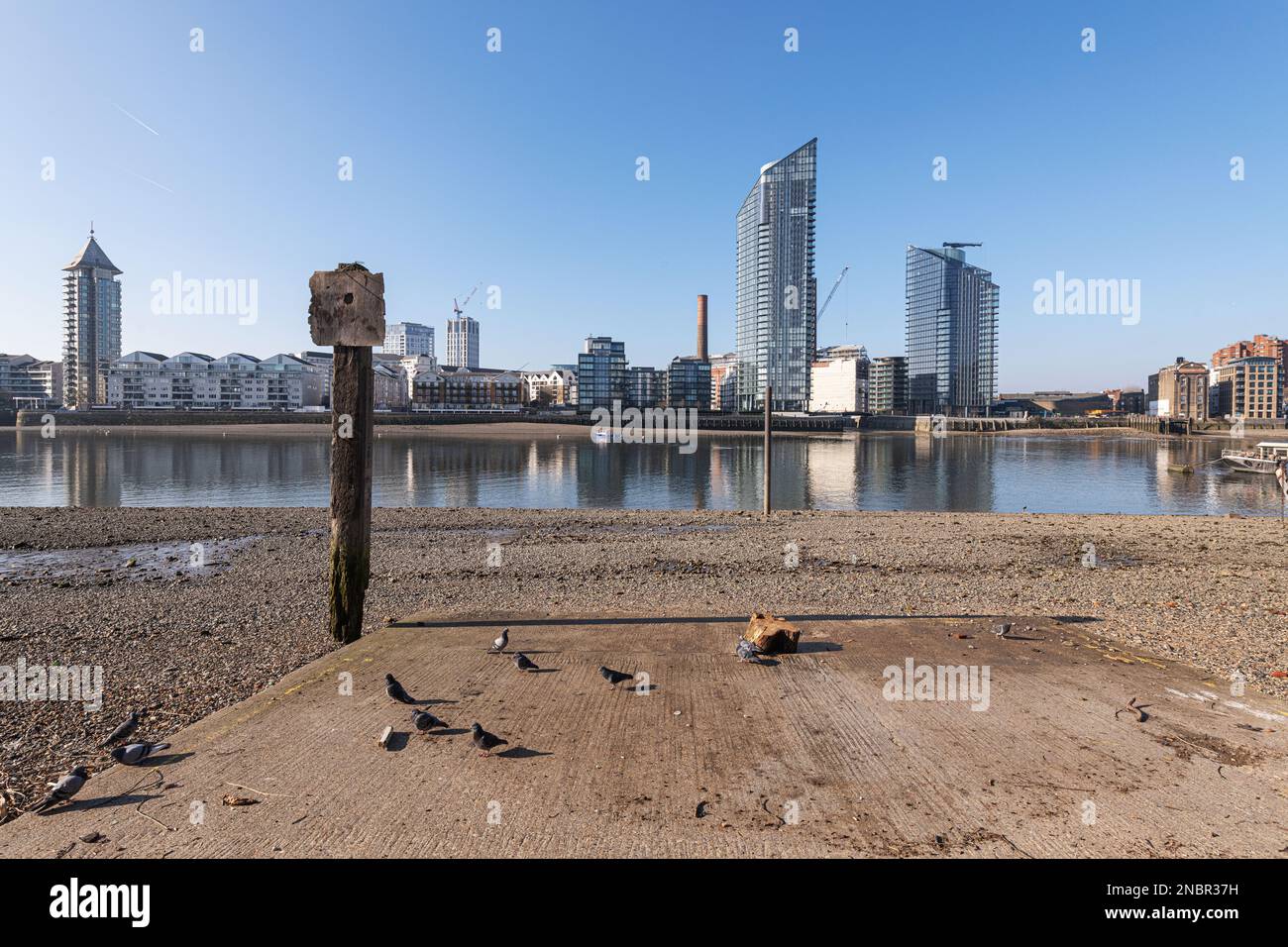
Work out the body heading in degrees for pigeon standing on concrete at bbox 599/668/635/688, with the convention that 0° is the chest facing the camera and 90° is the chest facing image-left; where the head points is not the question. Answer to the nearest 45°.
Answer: approximately 90°

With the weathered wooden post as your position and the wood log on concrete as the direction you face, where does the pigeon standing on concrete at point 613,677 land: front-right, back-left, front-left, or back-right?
front-right

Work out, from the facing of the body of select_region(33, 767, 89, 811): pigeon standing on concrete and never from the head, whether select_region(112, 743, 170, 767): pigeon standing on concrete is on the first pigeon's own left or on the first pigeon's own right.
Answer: on the first pigeon's own left

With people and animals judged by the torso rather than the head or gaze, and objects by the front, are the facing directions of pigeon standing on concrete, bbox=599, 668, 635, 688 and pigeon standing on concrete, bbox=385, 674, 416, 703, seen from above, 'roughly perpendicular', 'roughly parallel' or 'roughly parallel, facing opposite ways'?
roughly parallel

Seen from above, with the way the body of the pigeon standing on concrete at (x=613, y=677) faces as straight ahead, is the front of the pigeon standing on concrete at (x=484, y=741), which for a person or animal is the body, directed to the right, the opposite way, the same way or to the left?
the same way

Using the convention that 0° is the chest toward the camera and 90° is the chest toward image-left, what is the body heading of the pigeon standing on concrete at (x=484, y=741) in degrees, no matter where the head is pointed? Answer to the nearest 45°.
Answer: approximately 90°

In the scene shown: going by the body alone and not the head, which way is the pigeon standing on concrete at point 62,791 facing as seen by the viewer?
to the viewer's right

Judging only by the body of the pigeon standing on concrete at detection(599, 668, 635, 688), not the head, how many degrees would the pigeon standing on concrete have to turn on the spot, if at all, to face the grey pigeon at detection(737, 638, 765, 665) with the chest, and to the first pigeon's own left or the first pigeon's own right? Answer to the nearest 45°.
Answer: approximately 135° to the first pigeon's own right

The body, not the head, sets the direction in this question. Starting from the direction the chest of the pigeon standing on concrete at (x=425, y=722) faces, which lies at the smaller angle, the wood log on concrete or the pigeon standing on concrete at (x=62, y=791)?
the pigeon standing on concrete
